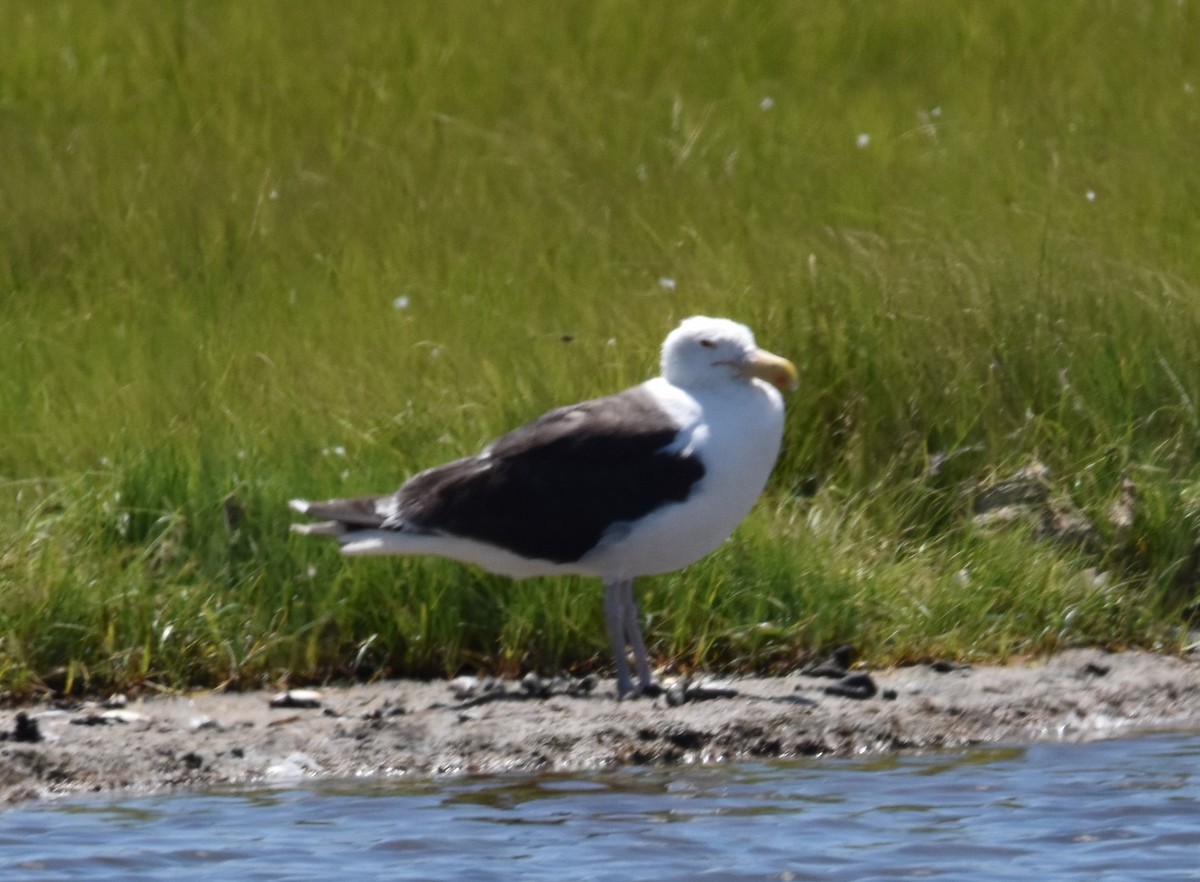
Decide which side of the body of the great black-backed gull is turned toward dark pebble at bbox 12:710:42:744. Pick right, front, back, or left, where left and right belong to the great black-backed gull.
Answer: back

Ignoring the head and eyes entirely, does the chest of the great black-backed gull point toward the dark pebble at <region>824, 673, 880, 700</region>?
yes

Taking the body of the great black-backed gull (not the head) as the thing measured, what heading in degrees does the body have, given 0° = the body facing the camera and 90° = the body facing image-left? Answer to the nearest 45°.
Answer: approximately 270°
